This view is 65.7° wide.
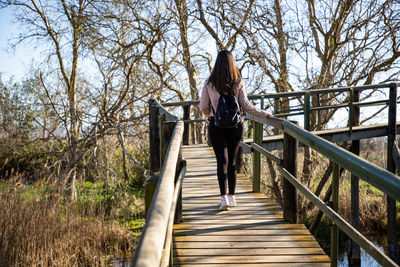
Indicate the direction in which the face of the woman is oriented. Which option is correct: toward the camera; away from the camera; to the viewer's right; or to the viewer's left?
away from the camera

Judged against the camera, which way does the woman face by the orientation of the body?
away from the camera
